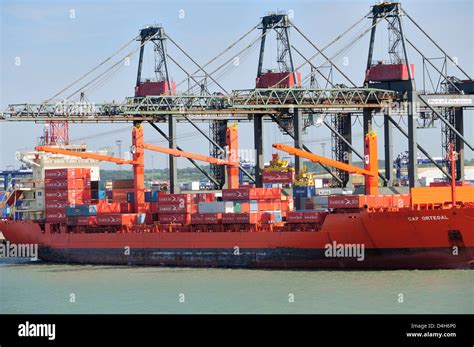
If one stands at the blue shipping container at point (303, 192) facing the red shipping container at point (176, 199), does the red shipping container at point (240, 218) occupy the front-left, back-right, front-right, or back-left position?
front-left

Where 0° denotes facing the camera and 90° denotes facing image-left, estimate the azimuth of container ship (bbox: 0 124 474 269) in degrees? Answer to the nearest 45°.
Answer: approximately 315°

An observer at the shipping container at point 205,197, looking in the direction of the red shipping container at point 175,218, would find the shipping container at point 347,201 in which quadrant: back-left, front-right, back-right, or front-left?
back-left
